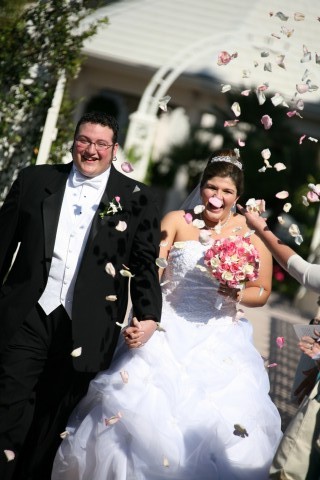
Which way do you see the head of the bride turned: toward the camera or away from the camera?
toward the camera

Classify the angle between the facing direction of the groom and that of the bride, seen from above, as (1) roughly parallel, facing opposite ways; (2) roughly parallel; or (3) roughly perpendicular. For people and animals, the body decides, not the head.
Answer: roughly parallel

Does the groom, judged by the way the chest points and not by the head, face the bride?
no

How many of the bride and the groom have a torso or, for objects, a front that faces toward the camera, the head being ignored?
2

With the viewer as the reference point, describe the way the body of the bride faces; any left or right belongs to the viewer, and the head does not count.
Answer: facing the viewer

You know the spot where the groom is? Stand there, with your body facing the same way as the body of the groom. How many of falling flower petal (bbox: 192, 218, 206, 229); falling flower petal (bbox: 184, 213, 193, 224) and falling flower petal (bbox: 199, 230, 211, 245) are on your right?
0

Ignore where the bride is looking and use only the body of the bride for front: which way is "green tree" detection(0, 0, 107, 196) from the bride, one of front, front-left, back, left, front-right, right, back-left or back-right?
back-right

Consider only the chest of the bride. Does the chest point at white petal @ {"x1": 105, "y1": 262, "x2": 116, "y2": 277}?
no

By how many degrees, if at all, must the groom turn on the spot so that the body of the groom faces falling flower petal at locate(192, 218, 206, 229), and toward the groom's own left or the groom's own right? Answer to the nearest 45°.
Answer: approximately 135° to the groom's own left
